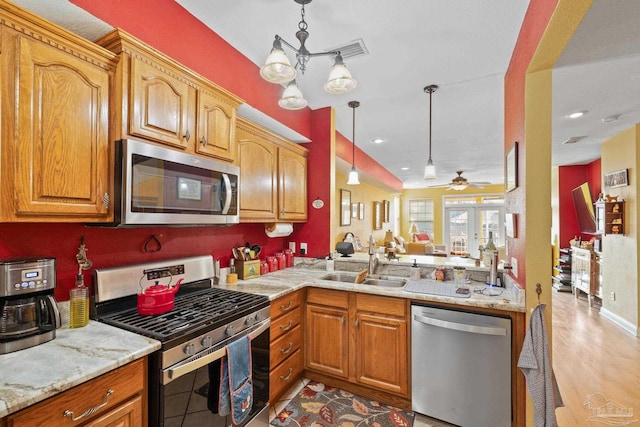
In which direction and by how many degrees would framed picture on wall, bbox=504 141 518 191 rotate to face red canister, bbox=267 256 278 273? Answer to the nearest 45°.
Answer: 0° — it already faces it

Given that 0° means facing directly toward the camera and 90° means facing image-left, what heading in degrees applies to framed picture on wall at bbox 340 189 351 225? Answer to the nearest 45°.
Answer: approximately 315°

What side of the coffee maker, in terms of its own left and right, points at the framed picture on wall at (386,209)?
left

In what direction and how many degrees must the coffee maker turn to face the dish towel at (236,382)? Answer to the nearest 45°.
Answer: approximately 45° to its left

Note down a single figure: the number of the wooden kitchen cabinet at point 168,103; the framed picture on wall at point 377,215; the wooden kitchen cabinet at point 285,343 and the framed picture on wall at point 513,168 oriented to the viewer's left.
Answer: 1

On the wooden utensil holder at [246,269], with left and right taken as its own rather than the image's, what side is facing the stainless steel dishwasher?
front

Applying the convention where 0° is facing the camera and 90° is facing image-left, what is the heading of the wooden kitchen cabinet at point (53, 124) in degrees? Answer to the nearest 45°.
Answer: approximately 315°

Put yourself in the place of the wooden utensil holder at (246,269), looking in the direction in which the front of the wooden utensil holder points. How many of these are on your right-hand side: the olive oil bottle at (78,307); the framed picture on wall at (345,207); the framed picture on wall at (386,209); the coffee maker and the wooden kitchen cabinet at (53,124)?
3

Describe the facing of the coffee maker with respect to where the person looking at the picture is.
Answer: facing the viewer and to the right of the viewer

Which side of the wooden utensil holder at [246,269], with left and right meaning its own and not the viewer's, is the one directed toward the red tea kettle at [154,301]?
right

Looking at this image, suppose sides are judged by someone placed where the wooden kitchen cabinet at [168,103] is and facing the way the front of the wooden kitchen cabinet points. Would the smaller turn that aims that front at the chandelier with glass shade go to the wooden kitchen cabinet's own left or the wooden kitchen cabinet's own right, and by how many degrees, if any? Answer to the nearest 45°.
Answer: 0° — it already faces it

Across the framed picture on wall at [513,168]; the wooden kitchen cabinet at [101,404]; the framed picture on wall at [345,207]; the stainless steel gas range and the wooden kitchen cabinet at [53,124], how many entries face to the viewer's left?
1

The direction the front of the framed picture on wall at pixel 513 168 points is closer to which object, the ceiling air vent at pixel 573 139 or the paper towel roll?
the paper towel roll

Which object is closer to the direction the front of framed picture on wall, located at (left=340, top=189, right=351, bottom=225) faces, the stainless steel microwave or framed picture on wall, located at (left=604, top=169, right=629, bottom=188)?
the framed picture on wall

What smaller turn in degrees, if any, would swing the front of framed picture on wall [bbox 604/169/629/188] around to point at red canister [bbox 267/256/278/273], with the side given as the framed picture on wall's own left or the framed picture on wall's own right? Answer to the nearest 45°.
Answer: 0° — it already faces it
